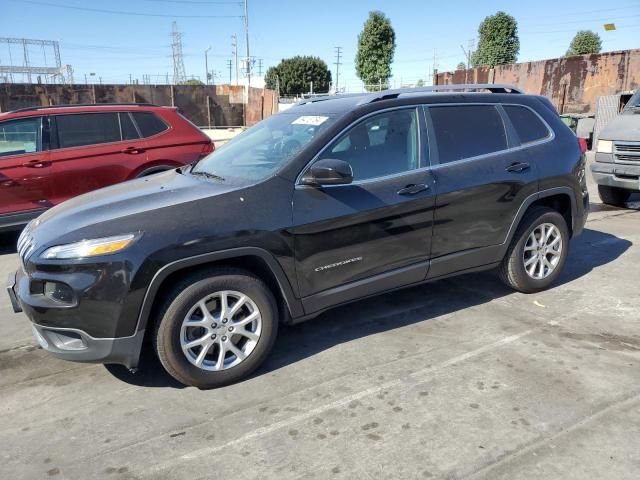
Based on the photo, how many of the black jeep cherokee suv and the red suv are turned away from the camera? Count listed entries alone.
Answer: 0

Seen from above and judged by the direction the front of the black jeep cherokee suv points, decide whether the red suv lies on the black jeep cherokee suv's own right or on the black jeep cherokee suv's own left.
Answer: on the black jeep cherokee suv's own right

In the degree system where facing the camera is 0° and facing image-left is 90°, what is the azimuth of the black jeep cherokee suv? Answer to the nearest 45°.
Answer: approximately 45°
